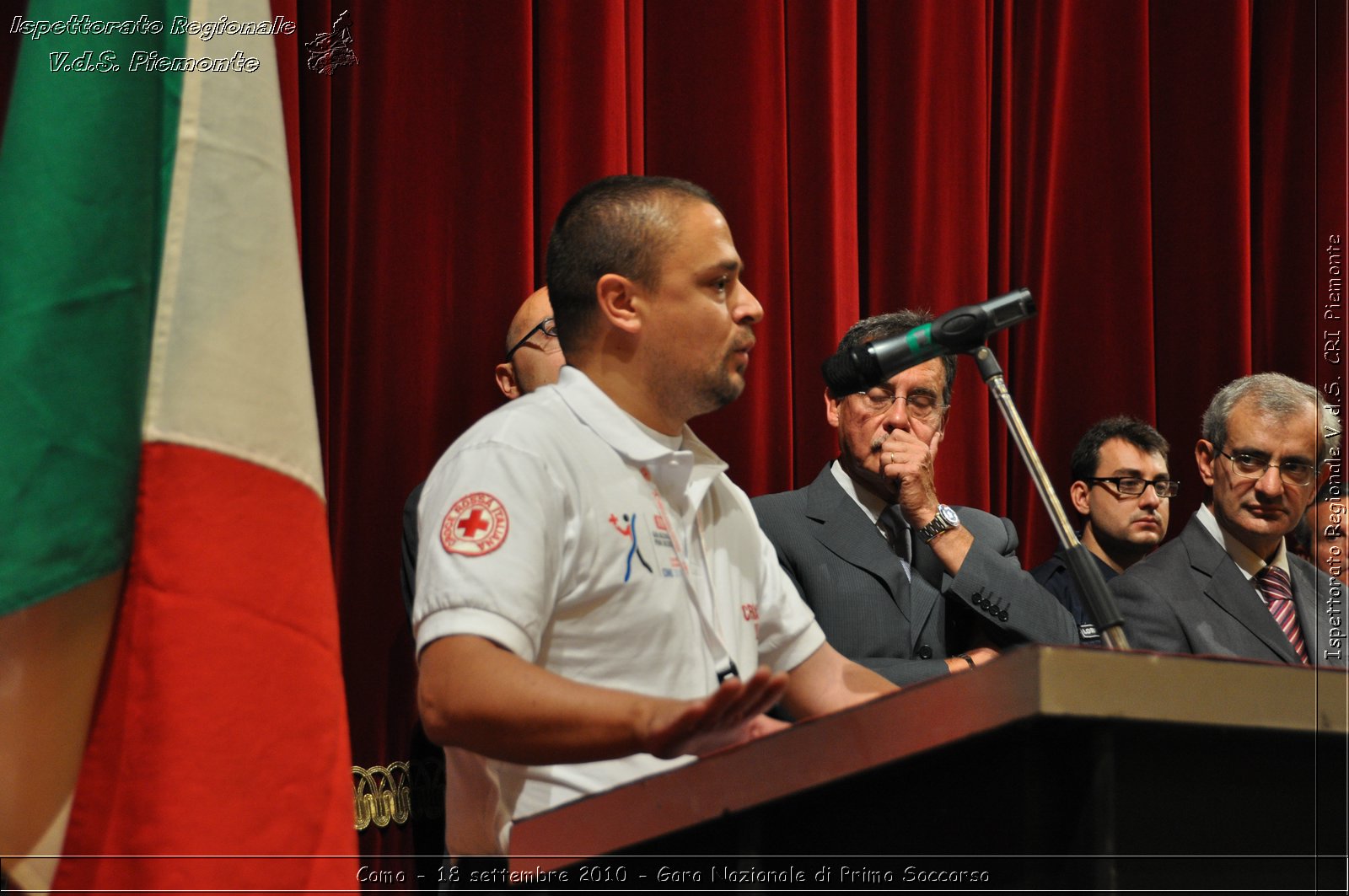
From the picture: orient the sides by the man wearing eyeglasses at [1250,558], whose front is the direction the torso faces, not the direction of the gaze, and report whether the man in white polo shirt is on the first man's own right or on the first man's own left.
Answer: on the first man's own right

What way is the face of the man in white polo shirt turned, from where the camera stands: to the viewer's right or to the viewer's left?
to the viewer's right

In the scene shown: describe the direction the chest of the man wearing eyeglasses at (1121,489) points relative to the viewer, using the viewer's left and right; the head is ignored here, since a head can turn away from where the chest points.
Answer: facing the viewer and to the right of the viewer

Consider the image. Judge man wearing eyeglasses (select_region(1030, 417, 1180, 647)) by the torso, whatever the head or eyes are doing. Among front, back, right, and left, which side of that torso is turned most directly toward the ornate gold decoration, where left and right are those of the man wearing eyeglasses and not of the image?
right

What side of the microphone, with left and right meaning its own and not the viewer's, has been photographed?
left

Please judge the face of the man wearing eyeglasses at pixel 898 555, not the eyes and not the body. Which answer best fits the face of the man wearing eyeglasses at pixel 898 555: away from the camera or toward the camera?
toward the camera

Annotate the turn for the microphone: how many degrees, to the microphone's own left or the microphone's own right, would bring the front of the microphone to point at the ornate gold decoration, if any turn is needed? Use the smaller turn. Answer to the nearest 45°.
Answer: approximately 45° to the microphone's own right

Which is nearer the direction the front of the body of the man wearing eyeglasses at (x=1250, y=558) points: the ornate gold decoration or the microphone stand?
the microphone stand

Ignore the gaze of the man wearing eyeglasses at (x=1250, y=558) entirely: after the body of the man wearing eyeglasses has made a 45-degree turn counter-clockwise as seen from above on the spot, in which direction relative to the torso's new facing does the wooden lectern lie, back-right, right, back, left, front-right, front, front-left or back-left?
right

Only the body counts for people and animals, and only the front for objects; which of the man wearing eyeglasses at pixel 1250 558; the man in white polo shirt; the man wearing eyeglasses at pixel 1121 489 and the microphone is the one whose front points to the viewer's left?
the microphone
